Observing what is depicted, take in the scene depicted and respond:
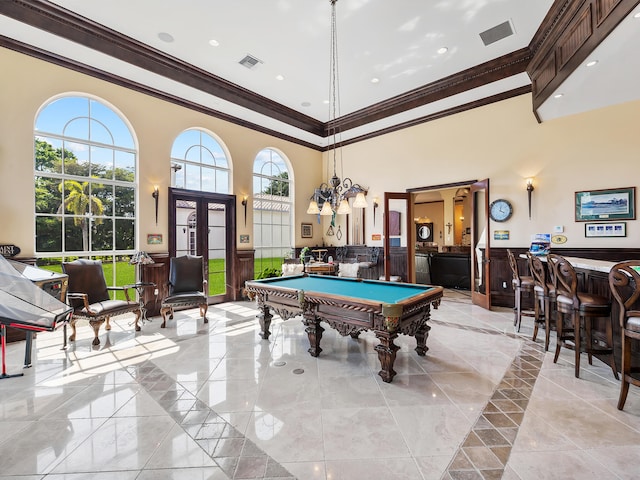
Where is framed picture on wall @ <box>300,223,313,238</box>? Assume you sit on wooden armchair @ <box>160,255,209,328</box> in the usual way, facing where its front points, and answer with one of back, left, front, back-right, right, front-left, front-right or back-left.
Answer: back-left

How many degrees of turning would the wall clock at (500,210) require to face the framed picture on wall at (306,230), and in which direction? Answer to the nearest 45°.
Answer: approximately 90° to its right

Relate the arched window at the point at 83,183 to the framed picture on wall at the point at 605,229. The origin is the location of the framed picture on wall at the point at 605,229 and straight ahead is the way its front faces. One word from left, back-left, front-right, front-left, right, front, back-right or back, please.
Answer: front-right

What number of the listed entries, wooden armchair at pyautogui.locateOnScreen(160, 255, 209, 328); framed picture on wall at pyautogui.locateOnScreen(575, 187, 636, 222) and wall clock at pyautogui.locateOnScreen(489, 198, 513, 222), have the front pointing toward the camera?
3

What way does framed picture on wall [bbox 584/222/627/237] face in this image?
toward the camera

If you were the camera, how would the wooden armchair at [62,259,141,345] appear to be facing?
facing the viewer and to the right of the viewer

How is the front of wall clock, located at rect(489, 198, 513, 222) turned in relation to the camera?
facing the viewer

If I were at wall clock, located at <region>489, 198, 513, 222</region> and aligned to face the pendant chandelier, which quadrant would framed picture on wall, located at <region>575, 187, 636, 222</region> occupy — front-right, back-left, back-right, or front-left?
back-left

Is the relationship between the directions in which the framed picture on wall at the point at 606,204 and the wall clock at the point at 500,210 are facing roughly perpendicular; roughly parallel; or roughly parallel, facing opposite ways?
roughly parallel

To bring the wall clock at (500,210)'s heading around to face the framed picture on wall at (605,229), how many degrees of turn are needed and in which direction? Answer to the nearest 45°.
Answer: approximately 90° to its left

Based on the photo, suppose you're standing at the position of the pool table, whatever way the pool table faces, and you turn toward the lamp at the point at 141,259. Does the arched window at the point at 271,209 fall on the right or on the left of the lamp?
right

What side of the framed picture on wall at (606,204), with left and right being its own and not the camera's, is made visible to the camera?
front

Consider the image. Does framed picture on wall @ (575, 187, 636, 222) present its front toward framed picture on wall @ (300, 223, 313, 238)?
no

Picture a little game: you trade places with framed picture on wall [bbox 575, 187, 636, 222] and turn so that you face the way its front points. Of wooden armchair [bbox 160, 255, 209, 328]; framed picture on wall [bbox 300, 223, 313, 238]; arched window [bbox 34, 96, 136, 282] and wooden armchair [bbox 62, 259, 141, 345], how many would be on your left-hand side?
0
